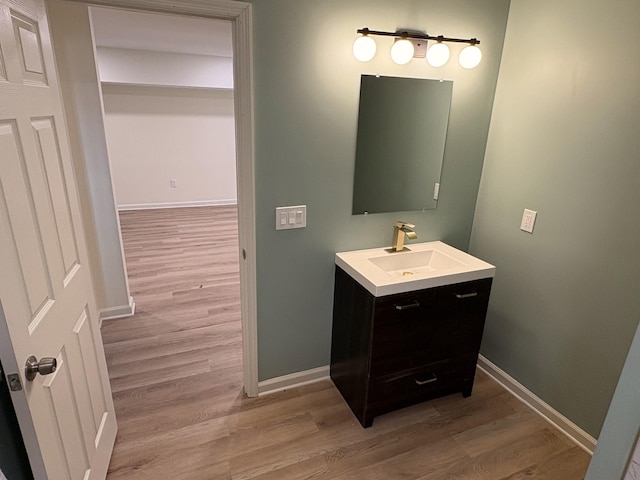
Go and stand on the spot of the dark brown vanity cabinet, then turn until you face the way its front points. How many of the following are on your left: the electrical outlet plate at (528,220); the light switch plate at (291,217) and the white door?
1

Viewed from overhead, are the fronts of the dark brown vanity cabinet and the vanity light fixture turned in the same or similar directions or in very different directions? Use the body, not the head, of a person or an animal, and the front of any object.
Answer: same or similar directions

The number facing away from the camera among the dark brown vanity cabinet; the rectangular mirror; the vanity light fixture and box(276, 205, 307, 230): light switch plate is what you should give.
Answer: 0

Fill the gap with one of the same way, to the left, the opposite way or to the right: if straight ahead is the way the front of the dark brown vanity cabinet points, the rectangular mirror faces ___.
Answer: the same way

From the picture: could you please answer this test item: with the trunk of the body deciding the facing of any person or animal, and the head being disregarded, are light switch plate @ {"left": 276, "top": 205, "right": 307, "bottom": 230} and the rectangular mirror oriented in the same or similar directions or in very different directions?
same or similar directions

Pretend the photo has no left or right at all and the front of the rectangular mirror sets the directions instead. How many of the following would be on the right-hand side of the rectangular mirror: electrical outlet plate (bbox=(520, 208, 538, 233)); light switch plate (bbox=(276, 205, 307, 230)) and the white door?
2

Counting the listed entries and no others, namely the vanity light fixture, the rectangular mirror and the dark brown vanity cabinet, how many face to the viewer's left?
0

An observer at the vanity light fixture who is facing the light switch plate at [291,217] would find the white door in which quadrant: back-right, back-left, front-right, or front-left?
front-left

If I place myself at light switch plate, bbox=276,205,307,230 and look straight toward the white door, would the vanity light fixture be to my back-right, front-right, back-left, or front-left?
back-left

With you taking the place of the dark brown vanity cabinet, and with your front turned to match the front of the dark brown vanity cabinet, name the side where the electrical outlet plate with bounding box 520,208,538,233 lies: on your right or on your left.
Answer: on your left

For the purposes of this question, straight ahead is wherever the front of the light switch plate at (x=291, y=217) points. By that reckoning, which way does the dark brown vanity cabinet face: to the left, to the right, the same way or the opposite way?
the same way

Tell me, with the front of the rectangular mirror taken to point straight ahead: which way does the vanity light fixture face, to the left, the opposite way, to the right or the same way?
the same way

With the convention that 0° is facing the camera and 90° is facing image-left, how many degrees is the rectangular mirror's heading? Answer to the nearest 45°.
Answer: approximately 315°

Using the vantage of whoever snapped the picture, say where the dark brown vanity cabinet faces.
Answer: facing the viewer and to the right of the viewer

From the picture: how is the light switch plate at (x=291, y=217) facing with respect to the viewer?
toward the camera
